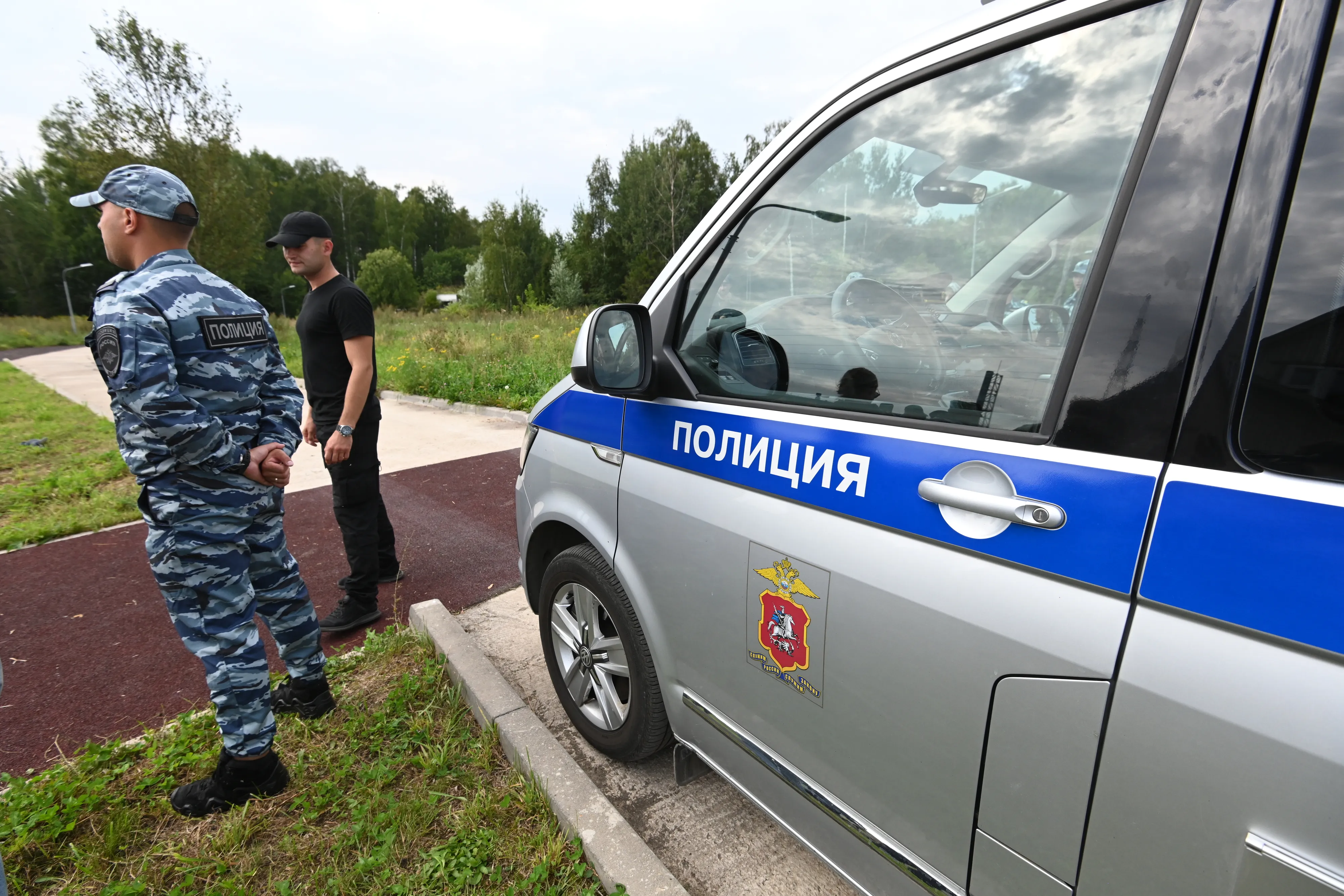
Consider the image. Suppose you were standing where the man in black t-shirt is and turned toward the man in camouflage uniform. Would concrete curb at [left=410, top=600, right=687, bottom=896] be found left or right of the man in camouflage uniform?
left

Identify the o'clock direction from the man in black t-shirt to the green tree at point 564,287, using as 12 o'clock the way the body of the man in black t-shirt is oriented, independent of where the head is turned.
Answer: The green tree is roughly at 5 o'clock from the man in black t-shirt.

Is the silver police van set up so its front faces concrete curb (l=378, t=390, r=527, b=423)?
yes

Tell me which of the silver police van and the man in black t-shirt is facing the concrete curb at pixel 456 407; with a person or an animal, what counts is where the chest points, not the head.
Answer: the silver police van

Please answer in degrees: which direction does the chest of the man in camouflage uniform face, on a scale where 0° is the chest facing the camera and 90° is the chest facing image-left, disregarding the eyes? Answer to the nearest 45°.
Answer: approximately 135°

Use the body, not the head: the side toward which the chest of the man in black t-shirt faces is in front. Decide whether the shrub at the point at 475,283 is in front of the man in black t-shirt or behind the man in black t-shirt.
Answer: behind

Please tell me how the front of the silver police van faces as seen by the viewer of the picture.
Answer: facing away from the viewer and to the left of the viewer

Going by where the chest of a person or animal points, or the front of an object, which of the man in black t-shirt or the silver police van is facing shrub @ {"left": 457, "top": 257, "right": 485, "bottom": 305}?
the silver police van

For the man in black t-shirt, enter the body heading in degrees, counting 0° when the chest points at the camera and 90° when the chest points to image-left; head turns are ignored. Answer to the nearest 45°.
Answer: approximately 45°

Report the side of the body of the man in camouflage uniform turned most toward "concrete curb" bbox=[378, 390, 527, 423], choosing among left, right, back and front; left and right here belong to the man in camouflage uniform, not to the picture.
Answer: right

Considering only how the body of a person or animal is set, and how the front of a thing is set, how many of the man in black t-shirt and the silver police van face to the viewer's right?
0

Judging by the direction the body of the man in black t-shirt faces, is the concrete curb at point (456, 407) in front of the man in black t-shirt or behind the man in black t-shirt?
behind

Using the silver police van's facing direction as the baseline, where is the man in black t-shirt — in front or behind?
in front

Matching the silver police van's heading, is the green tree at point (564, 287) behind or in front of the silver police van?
in front
